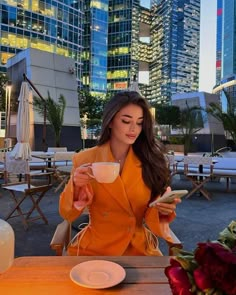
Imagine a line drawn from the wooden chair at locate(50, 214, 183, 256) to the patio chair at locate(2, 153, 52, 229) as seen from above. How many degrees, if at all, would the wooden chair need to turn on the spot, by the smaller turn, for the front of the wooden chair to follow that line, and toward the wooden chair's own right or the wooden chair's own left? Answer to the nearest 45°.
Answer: approximately 180°

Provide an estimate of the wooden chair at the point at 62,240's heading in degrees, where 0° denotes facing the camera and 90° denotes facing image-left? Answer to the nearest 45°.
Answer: approximately 0°

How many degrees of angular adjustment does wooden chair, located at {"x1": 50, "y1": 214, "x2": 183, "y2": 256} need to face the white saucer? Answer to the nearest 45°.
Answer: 0° — it already faces it

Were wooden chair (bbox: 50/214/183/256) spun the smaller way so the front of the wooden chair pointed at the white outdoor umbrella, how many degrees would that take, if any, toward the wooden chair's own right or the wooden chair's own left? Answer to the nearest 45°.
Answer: approximately 180°
